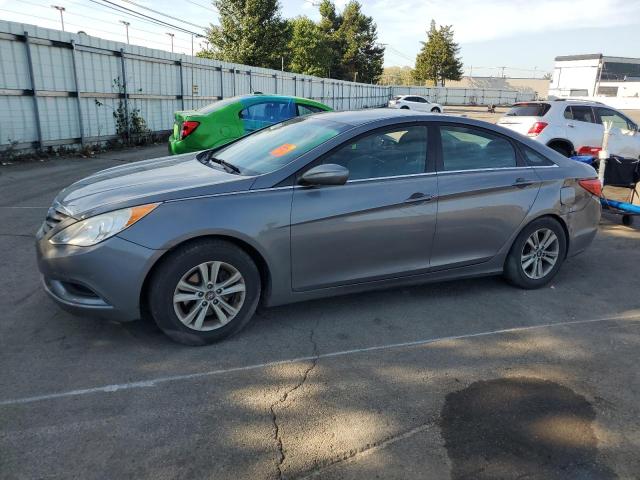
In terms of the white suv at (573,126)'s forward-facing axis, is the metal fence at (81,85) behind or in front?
behind

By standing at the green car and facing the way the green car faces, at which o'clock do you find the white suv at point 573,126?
The white suv is roughly at 1 o'clock from the green car.

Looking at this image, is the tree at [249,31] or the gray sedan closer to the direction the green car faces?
the tree

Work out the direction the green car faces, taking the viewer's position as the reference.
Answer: facing away from the viewer and to the right of the viewer

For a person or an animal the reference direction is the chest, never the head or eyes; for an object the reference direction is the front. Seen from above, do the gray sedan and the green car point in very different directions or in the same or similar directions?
very different directions

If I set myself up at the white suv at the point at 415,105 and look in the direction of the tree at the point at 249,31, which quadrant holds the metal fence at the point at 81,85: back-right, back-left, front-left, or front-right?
front-left

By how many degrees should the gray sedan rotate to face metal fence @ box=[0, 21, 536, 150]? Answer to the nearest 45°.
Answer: approximately 90° to its right

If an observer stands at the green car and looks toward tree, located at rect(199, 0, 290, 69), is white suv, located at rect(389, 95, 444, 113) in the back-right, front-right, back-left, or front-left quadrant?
front-right

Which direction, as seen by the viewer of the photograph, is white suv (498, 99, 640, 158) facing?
facing away from the viewer and to the right of the viewer

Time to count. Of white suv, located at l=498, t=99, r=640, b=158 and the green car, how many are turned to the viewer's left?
0

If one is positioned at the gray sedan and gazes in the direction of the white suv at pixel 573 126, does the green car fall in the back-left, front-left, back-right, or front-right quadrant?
front-left

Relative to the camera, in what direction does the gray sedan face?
facing the viewer and to the left of the viewer

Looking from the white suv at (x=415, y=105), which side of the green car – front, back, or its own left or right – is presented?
front

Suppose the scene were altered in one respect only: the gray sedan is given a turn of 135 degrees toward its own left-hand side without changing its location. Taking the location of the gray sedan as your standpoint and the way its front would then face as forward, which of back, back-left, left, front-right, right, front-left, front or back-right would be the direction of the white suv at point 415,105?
left

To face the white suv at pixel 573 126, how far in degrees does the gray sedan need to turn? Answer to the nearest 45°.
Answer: approximately 180°
